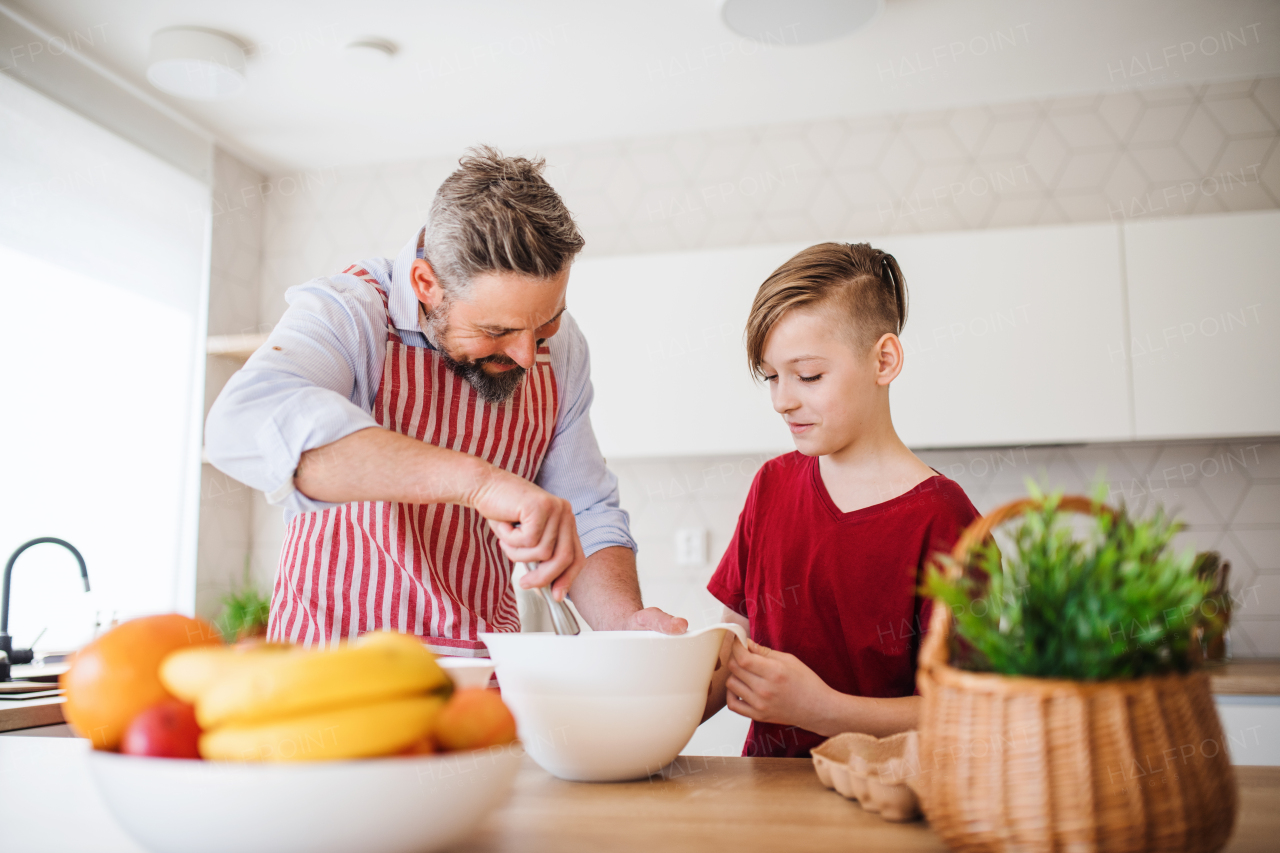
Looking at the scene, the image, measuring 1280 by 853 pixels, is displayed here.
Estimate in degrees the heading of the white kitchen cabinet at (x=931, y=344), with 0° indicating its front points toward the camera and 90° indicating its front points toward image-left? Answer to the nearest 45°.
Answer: approximately 0°

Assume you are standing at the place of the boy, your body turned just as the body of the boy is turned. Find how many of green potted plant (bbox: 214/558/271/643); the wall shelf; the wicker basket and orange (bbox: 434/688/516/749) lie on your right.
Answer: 2

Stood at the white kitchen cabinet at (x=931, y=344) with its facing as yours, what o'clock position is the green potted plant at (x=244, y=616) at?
The green potted plant is roughly at 3 o'clock from the white kitchen cabinet.

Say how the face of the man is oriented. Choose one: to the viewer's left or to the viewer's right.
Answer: to the viewer's right

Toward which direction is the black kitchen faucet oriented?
to the viewer's right

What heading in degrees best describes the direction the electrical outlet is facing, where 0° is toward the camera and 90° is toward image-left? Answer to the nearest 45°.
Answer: approximately 0°

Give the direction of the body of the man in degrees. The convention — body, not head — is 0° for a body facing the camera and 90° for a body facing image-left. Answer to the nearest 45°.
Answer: approximately 315°

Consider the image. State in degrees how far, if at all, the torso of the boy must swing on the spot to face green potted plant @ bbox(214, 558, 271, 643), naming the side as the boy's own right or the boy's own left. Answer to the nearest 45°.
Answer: approximately 90° to the boy's own right

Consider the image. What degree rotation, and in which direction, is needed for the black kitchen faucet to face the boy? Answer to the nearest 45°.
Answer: approximately 45° to its right
